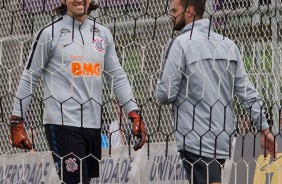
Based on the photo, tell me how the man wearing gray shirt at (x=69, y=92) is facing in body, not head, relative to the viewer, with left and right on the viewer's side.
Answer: facing the viewer and to the right of the viewer

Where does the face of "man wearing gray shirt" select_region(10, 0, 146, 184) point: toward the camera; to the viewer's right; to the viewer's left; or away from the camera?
toward the camera

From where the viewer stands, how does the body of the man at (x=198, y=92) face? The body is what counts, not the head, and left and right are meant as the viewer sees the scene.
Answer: facing away from the viewer and to the left of the viewer

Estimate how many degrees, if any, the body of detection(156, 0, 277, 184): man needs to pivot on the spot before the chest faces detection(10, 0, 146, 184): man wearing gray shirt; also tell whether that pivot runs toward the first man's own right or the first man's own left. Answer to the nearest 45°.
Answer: approximately 45° to the first man's own left

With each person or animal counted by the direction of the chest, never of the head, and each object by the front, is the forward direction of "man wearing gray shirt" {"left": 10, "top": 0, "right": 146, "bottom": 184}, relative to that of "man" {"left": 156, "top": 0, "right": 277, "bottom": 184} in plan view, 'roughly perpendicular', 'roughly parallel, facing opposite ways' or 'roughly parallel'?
roughly parallel, facing opposite ways
